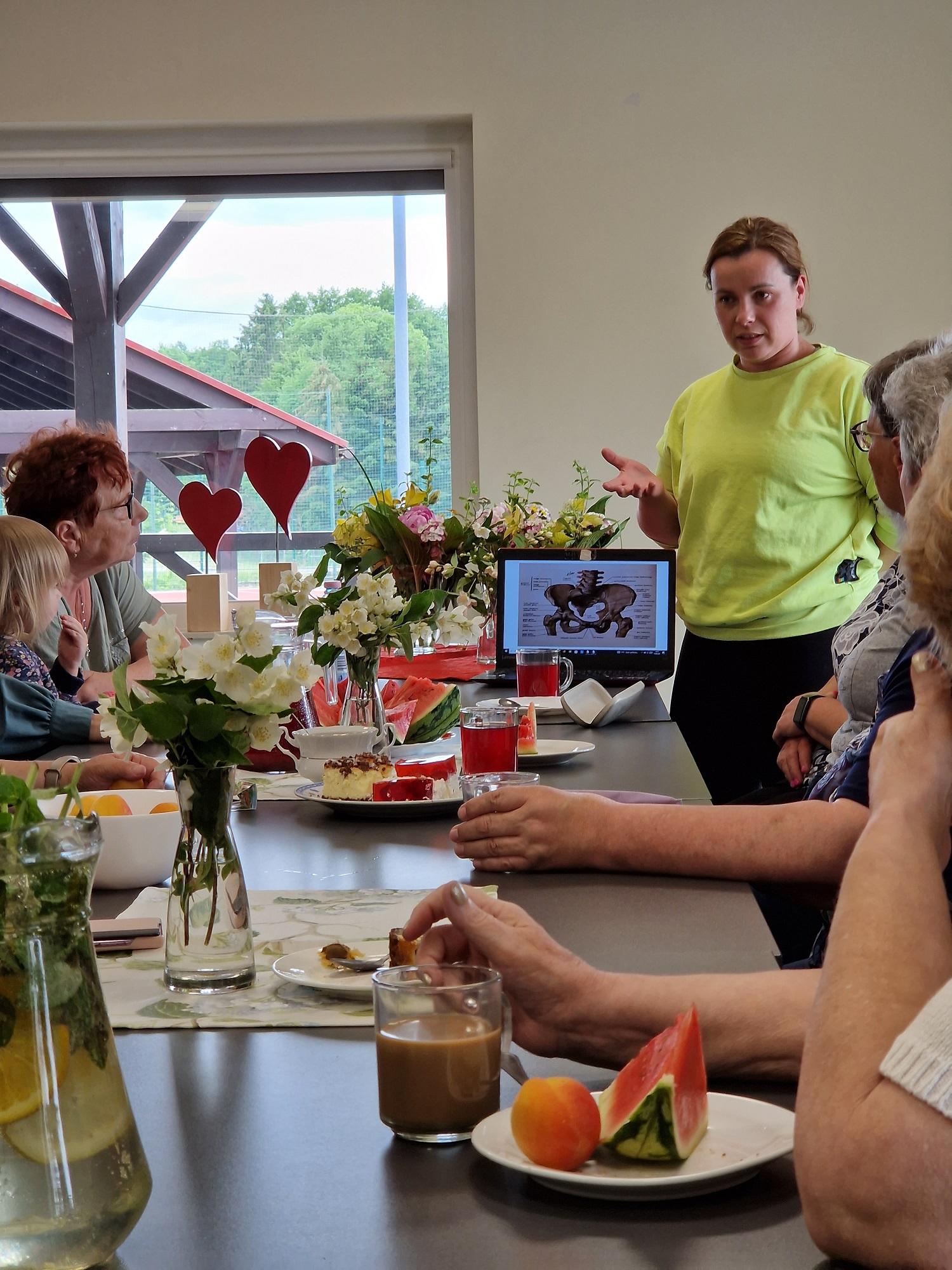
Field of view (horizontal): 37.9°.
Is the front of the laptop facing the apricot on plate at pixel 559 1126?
yes

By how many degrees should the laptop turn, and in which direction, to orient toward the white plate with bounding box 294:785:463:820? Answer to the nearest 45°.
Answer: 0° — it already faces it

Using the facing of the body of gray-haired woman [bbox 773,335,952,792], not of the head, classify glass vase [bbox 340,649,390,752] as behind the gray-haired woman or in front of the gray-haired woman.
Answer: in front

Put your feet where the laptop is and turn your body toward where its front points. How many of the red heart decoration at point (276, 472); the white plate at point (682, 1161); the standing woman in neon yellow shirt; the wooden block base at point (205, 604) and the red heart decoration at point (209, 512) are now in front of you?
1

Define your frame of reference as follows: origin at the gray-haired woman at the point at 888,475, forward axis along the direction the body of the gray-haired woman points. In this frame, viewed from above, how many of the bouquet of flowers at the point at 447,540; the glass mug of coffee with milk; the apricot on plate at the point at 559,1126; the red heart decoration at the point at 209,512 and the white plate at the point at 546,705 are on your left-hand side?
2

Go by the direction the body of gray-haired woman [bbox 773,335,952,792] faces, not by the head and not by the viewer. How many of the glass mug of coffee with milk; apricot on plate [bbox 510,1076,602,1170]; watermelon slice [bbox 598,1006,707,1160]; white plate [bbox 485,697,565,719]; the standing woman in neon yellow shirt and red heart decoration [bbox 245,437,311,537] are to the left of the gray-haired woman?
3

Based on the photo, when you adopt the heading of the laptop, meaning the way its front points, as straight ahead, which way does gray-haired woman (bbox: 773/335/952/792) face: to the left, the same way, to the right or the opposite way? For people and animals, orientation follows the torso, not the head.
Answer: to the right

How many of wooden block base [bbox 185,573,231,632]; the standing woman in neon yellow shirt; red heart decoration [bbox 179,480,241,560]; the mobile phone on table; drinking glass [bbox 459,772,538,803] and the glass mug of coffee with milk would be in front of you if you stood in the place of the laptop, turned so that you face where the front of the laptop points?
3

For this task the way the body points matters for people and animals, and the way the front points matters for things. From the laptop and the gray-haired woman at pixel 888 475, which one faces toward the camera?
the laptop

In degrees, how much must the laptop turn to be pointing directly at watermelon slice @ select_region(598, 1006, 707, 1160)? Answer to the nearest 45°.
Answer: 0° — it already faces it

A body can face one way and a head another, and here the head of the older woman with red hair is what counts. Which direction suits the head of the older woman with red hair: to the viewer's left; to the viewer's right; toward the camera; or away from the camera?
to the viewer's right

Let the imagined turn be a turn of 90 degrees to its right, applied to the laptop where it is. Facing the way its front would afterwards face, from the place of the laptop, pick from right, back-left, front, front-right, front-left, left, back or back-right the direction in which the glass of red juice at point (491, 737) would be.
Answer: left

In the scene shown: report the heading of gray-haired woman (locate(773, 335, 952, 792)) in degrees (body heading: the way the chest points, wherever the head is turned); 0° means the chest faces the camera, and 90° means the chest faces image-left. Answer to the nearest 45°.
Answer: approximately 90°

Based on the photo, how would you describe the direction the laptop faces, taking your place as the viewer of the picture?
facing the viewer

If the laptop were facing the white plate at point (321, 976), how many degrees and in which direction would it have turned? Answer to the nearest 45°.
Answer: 0° — it already faces it

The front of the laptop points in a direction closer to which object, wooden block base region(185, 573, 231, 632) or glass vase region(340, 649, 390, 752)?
the glass vase

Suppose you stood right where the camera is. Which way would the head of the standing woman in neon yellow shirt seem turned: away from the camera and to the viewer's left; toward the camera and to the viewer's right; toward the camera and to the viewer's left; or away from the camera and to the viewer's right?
toward the camera and to the viewer's left

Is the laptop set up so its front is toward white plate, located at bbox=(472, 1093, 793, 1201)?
yes
